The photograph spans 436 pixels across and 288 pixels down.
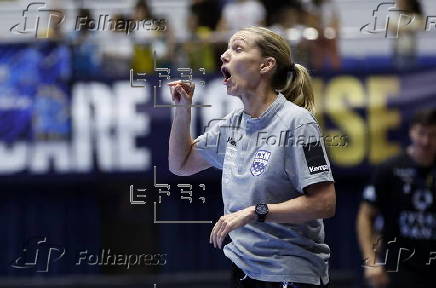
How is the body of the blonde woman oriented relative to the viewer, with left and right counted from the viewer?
facing the viewer and to the left of the viewer

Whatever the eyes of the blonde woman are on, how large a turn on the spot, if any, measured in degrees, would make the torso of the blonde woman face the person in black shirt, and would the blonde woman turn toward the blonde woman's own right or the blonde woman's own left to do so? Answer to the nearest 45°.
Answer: approximately 180°

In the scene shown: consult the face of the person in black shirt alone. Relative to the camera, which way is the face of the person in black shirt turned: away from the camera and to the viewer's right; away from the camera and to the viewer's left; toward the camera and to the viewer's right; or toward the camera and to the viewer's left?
toward the camera and to the viewer's left
